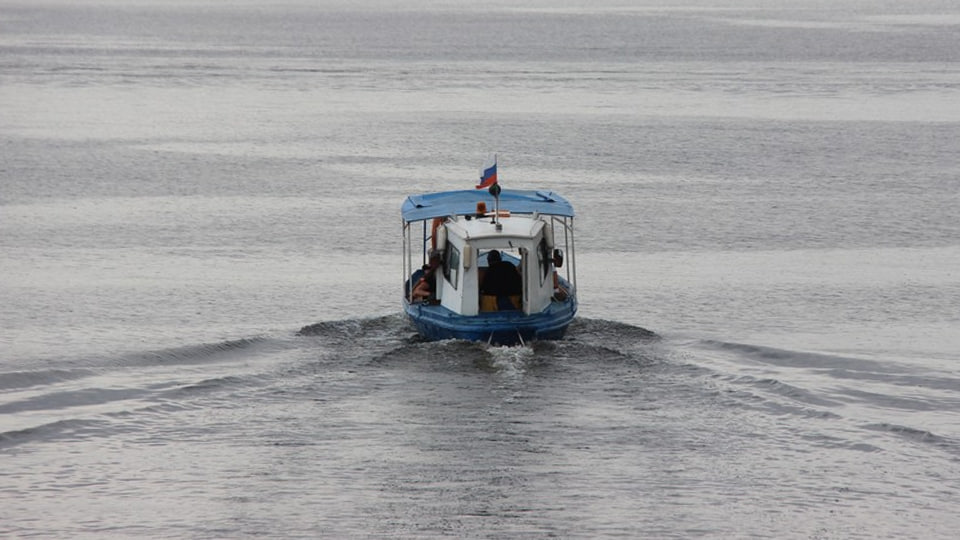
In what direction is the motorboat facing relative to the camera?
away from the camera
